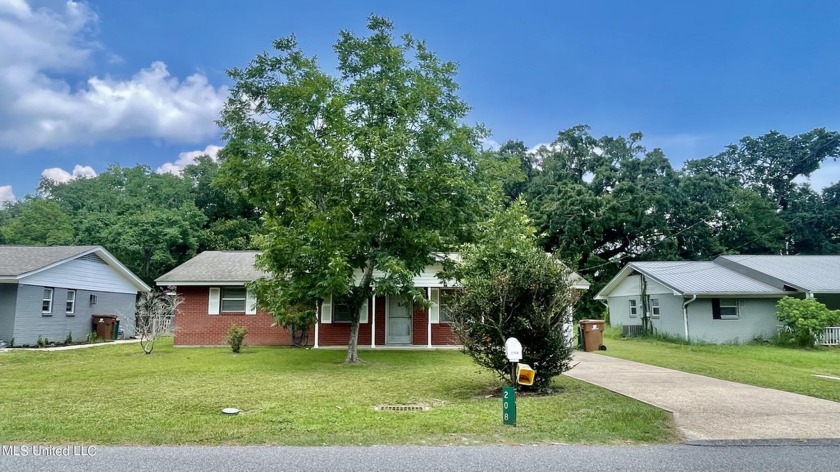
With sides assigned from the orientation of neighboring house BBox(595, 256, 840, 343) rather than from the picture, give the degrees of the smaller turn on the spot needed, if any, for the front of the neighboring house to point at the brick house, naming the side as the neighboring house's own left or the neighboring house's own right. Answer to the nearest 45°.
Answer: approximately 45° to the neighboring house's own right

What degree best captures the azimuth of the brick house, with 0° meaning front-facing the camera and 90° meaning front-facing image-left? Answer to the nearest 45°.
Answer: approximately 0°

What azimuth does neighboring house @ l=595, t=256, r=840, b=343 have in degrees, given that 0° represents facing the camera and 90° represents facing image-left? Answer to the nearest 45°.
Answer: approximately 0°

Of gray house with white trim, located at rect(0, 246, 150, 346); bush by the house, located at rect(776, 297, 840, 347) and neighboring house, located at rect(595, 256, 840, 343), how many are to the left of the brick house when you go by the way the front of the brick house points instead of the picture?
2

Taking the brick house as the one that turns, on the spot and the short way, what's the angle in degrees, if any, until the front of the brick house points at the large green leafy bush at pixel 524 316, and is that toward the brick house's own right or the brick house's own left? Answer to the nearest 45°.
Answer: approximately 45° to the brick house's own left

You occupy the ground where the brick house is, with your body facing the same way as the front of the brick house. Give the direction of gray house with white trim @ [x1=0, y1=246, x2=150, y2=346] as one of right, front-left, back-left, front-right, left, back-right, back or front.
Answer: right

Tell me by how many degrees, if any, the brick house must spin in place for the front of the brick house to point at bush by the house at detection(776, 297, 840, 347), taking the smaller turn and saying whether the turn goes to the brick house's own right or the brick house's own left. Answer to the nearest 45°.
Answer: approximately 90° to the brick house's own left

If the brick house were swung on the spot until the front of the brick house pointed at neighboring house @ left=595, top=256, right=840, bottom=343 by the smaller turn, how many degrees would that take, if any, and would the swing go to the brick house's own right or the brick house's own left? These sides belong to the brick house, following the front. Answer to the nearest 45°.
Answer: approximately 90° to the brick house's own left

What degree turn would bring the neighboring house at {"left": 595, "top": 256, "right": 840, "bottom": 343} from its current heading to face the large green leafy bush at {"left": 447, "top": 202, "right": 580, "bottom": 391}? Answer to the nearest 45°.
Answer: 0° — it already faces it

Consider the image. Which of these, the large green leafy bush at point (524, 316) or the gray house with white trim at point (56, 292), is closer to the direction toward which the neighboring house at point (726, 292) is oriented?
the large green leafy bush

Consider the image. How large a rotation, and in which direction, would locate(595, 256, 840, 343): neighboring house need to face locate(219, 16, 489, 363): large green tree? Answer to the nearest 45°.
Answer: approximately 45° to its right

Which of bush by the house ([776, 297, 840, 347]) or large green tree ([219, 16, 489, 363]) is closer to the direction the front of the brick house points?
the large green tree

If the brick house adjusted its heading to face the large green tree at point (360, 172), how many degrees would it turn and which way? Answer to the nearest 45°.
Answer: approximately 45° to its left

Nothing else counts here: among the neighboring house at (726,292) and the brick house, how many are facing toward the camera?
2
